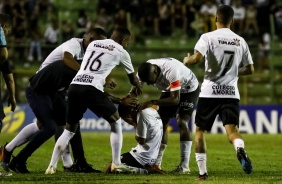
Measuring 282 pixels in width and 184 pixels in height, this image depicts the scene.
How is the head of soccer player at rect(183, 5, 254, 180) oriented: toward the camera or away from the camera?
away from the camera

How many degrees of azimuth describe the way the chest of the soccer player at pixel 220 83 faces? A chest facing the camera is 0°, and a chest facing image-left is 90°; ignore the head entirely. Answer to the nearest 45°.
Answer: approximately 180°

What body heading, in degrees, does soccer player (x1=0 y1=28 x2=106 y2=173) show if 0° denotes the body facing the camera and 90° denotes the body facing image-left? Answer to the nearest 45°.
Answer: approximately 270°

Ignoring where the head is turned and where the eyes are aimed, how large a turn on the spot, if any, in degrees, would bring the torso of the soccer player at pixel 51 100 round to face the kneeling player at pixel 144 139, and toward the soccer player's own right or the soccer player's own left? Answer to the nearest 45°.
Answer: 0° — they already face them

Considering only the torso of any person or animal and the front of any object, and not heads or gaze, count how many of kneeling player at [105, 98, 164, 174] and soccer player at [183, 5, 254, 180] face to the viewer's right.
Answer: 0

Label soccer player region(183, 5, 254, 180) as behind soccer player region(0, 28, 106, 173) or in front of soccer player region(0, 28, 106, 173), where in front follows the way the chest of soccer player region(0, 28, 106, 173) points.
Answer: in front

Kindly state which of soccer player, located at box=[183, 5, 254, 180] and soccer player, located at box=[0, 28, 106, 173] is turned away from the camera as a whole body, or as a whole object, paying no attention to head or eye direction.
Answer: soccer player, located at box=[183, 5, 254, 180]
